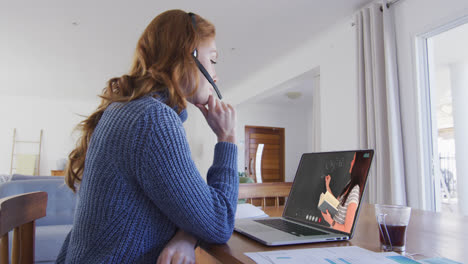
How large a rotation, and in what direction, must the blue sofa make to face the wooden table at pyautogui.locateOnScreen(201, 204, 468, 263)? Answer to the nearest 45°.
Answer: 0° — it already faces it

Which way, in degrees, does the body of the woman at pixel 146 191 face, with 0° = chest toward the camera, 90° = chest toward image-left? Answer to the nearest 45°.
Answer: approximately 225°

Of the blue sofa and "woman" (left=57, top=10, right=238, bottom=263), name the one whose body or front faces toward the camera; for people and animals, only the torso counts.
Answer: the blue sofa

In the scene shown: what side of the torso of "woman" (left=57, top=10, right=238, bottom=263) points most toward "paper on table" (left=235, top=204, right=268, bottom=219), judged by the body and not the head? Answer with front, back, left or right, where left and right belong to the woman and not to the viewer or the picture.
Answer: front

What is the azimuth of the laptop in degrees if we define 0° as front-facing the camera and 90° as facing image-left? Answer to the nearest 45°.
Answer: approximately 45°

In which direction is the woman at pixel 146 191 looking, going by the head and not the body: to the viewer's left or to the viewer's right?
to the viewer's right

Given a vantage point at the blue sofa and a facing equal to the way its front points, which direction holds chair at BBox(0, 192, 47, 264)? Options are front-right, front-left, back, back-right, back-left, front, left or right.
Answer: front

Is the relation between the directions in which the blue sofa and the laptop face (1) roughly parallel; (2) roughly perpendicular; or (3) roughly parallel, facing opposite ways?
roughly perpendicular

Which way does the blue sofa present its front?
toward the camera

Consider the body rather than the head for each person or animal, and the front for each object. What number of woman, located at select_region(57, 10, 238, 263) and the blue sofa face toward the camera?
1

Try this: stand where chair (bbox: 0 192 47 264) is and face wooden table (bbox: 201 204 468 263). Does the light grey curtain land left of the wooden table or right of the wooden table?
left
